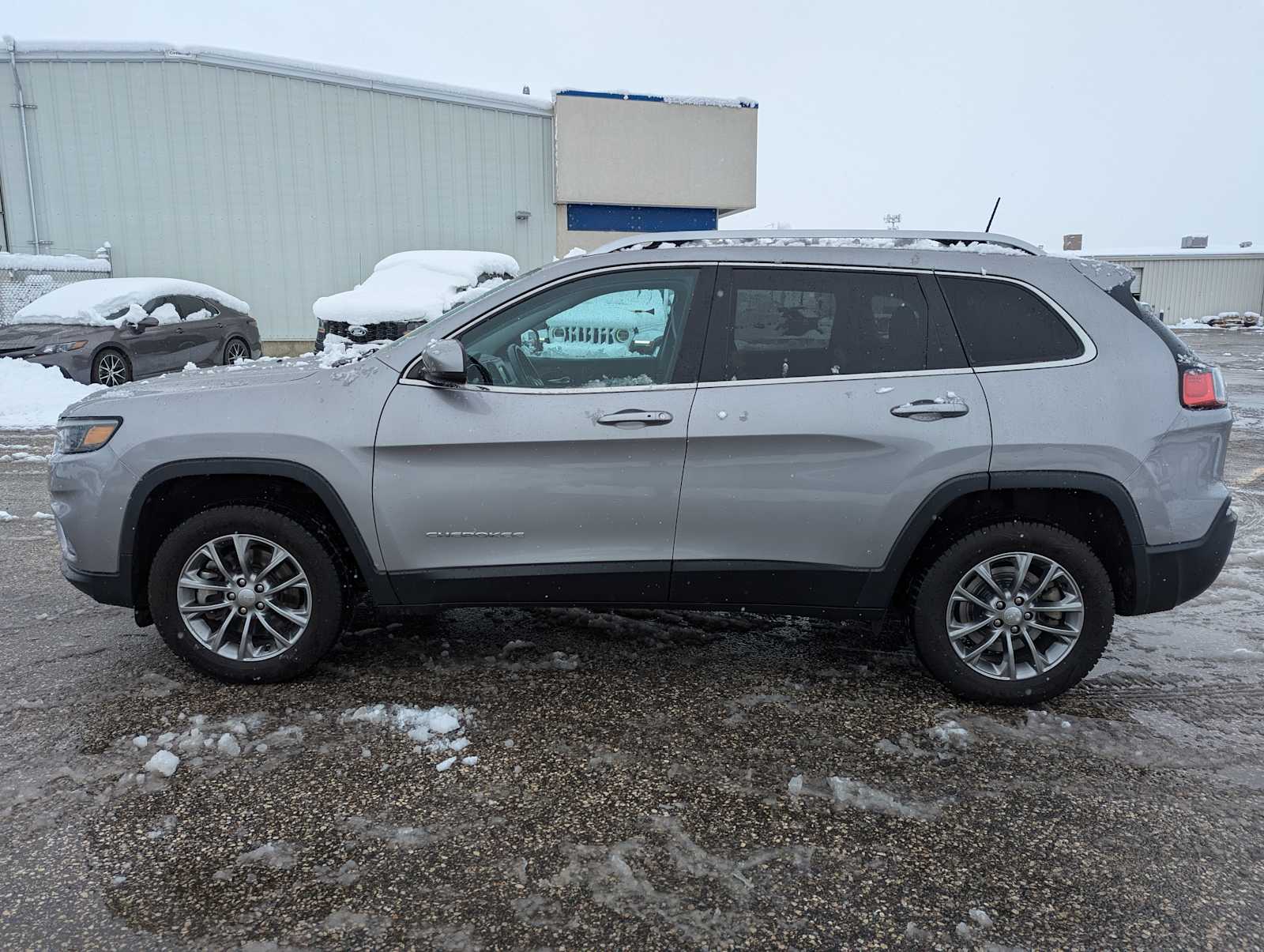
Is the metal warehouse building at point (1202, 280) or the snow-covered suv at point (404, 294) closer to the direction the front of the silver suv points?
the snow-covered suv

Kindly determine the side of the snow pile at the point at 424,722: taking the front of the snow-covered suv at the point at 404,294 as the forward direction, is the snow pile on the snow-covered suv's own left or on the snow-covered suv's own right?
on the snow-covered suv's own left

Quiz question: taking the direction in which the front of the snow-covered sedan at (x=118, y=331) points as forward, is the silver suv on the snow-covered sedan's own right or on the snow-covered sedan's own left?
on the snow-covered sedan's own left

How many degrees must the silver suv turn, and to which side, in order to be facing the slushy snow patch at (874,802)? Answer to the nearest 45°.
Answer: approximately 135° to its left

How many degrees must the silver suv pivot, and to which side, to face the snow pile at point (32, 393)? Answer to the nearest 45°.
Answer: approximately 45° to its right

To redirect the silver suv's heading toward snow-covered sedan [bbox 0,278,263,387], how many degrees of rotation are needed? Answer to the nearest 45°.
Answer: approximately 45° to its right

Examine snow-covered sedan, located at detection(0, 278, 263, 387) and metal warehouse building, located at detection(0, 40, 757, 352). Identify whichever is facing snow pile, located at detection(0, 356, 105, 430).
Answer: the snow-covered sedan

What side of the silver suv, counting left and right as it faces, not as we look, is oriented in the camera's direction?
left

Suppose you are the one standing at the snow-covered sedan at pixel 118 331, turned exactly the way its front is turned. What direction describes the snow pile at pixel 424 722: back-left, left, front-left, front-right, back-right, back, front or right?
front-left

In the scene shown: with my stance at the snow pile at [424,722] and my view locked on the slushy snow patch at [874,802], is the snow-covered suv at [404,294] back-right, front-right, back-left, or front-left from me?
back-left
